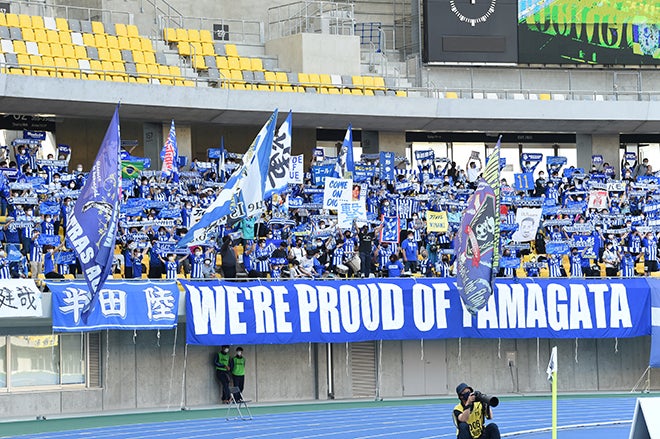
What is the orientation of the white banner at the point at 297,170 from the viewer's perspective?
toward the camera

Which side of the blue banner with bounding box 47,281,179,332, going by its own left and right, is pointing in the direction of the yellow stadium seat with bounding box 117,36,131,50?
back

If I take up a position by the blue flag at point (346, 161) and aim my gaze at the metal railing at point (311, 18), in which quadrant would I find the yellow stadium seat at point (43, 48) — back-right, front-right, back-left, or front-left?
front-left

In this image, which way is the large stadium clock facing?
toward the camera

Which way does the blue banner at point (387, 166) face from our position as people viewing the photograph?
facing the viewer

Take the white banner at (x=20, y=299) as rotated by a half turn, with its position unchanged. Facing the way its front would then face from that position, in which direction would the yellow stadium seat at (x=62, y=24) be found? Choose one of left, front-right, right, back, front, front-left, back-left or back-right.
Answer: front
